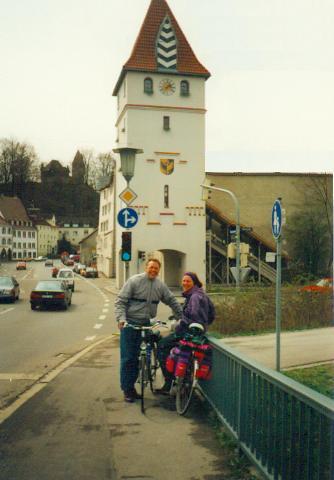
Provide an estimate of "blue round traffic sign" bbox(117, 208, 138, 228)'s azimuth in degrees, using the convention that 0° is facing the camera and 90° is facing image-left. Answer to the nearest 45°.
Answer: approximately 0°

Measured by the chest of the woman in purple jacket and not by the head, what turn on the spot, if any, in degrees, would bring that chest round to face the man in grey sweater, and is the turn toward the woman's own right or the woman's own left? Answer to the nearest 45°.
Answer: approximately 45° to the woman's own right

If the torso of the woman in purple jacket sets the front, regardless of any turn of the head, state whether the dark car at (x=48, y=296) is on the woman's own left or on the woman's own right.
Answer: on the woman's own right

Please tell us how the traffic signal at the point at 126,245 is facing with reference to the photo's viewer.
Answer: facing the viewer

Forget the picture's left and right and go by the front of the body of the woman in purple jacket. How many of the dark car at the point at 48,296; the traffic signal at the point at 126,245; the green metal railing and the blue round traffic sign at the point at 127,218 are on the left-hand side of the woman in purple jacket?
1

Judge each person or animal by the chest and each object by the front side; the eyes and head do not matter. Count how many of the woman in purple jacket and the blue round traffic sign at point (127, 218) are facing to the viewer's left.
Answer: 1

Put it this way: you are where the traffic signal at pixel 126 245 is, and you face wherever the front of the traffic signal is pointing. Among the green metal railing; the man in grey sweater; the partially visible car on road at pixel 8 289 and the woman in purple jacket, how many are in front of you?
3

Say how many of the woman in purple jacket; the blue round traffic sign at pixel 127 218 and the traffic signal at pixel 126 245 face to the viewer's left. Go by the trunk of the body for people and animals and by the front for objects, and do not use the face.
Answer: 1

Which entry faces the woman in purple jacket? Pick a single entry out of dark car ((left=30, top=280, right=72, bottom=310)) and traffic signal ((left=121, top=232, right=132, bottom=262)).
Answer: the traffic signal
